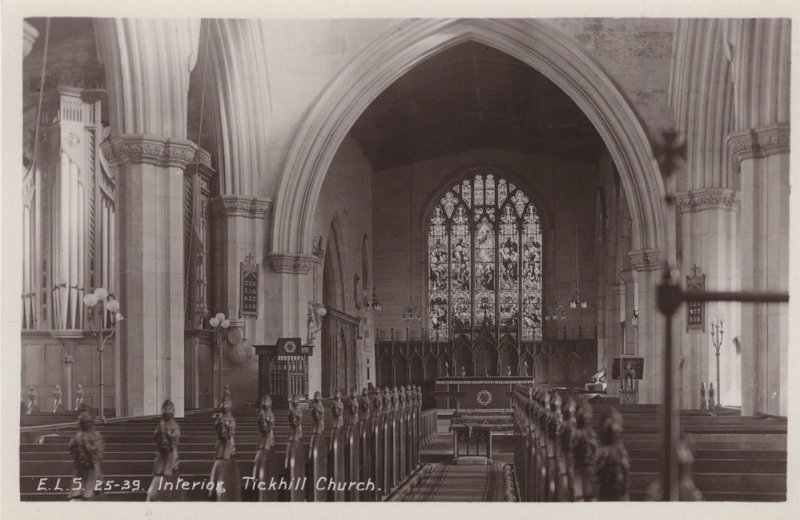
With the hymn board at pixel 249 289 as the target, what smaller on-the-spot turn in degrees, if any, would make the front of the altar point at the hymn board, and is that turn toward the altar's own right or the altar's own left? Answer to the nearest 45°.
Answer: approximately 45° to the altar's own right

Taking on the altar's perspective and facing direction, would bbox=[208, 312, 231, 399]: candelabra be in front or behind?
in front

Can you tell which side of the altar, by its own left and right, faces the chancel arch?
front
